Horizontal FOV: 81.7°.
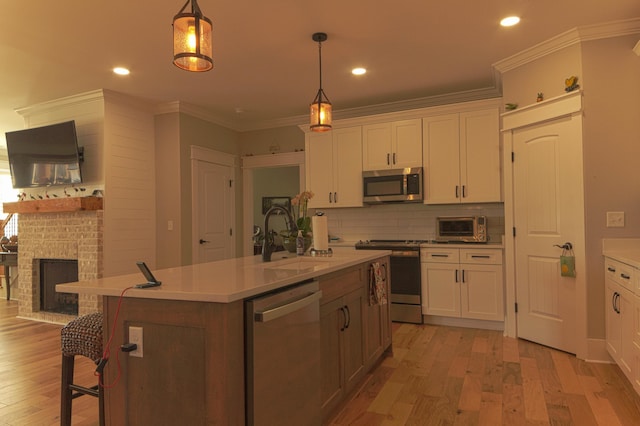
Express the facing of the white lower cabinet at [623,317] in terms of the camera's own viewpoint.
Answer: facing to the left of the viewer

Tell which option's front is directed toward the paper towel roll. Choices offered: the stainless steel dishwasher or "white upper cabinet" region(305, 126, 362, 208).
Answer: the white upper cabinet

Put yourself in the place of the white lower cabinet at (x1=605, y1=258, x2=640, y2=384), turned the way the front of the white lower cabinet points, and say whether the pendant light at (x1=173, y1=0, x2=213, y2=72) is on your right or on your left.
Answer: on your left

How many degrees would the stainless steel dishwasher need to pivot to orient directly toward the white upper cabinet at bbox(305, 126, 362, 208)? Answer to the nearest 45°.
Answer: approximately 135° to its left

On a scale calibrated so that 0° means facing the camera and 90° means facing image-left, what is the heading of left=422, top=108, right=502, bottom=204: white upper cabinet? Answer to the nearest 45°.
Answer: approximately 0°

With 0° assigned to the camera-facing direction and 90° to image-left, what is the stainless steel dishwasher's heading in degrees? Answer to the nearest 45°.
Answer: approximately 315°

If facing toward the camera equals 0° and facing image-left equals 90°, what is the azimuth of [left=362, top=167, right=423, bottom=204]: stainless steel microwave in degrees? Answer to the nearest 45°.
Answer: approximately 0°
